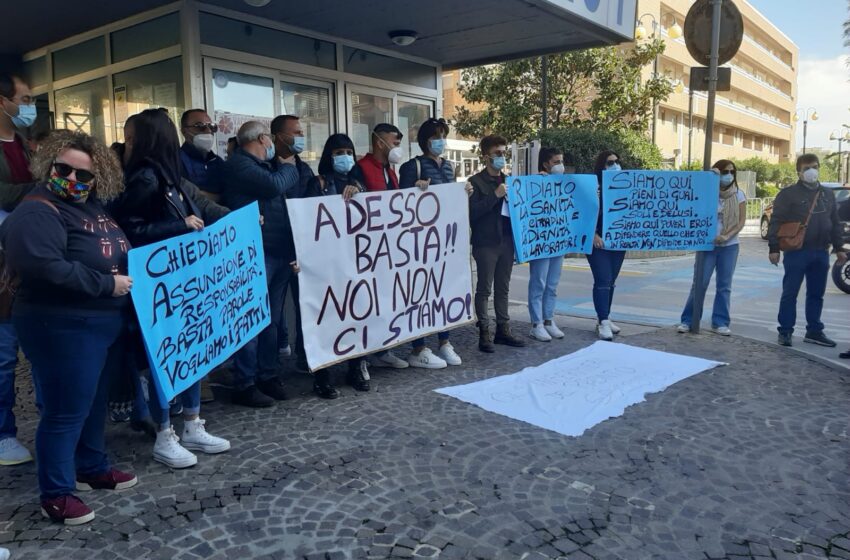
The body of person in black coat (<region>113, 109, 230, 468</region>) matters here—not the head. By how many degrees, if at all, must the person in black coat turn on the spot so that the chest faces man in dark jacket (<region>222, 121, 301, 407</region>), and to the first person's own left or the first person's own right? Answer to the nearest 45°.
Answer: approximately 90° to the first person's own left

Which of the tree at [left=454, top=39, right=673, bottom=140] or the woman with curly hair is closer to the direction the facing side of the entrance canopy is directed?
the woman with curly hair

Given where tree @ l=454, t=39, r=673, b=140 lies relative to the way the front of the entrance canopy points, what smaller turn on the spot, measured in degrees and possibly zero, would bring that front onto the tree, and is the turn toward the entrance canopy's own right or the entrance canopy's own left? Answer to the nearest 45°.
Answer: approximately 90° to the entrance canopy's own left

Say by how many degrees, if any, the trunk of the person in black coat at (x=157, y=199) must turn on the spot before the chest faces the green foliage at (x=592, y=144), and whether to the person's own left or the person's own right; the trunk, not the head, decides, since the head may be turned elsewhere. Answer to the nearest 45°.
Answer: approximately 90° to the person's own left

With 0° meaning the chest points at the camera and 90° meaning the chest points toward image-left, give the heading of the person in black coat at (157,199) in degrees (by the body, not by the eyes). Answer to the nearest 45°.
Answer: approximately 315°

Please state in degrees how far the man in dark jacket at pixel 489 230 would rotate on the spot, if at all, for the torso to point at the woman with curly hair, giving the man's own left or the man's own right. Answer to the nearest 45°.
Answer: approximately 90° to the man's own right

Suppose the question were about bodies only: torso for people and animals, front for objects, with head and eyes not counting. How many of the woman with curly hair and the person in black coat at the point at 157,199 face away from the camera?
0

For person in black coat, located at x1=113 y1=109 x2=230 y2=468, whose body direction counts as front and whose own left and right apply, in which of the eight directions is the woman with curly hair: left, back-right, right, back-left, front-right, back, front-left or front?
right

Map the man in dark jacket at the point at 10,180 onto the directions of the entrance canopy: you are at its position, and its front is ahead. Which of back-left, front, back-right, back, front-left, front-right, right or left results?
right

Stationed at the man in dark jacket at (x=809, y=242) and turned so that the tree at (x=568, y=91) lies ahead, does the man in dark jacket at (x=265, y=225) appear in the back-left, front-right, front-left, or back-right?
back-left

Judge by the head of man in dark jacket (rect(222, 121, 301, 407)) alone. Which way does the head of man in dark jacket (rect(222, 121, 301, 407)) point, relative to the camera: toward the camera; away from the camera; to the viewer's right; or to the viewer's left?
to the viewer's right

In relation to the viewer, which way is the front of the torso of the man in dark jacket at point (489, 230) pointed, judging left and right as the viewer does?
facing the viewer and to the right of the viewer

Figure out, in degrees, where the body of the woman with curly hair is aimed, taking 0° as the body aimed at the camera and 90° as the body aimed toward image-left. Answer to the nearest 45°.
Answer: approximately 315°

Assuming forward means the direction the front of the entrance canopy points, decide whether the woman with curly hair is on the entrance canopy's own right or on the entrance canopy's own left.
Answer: on the entrance canopy's own right
